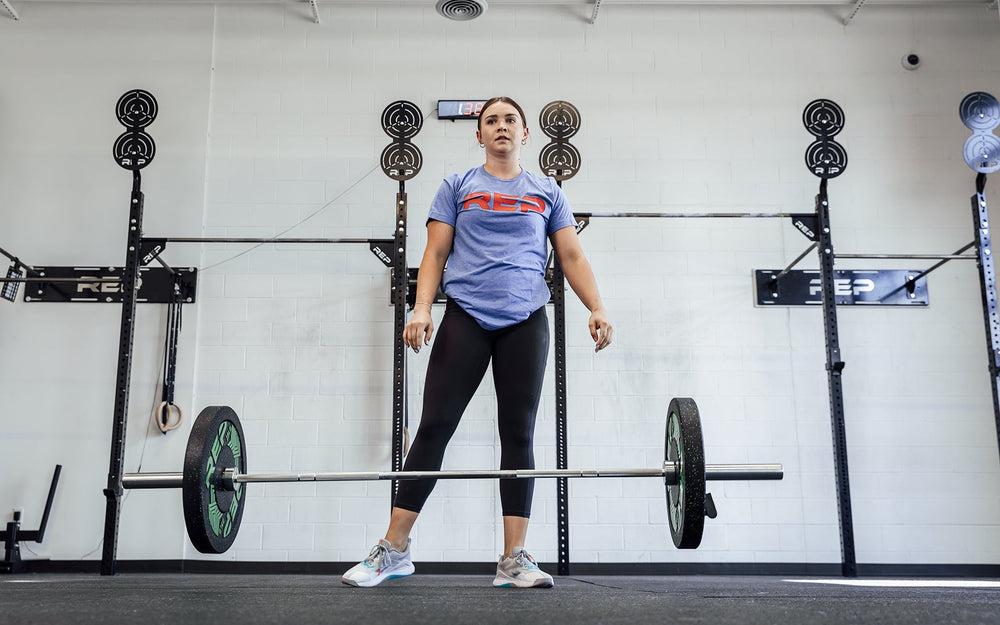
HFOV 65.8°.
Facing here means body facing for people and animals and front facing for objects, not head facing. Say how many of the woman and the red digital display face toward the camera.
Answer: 2

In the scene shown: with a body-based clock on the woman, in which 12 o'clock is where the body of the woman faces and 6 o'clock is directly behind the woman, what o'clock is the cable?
The cable is roughly at 5 o'clock from the woman.

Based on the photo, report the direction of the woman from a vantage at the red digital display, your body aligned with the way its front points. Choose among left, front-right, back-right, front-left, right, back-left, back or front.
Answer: front

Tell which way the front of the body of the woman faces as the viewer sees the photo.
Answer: toward the camera

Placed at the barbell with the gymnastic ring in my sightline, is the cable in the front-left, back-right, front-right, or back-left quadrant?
front-right

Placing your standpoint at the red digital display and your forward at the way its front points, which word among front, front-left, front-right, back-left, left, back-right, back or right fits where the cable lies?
right

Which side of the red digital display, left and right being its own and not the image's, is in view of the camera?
front

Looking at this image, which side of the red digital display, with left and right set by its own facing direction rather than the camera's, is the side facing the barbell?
front
